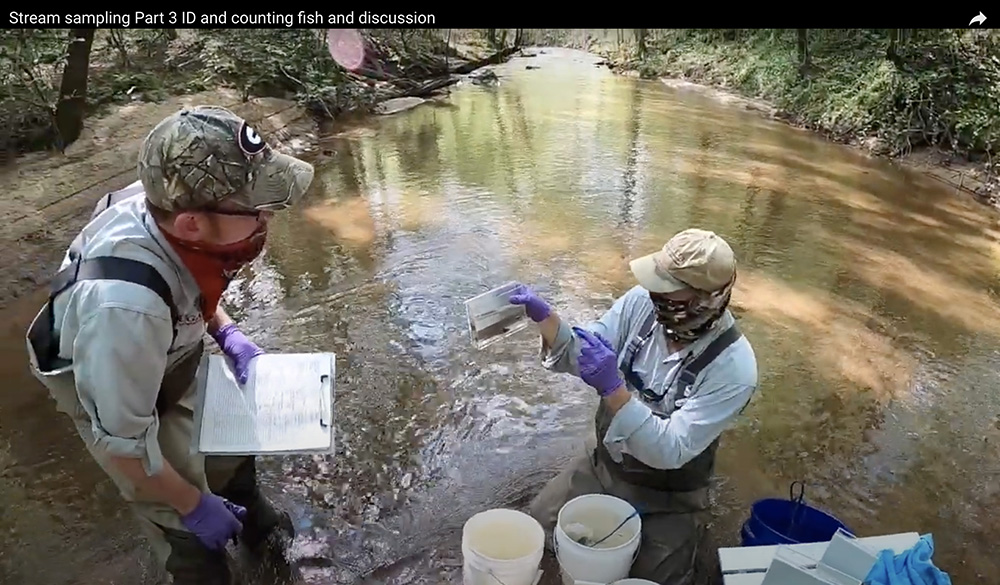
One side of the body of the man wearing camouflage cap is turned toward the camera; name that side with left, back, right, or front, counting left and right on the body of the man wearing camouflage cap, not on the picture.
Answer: right

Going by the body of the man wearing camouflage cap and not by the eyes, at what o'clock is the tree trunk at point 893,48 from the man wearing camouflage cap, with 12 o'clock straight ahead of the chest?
The tree trunk is roughly at 11 o'clock from the man wearing camouflage cap.

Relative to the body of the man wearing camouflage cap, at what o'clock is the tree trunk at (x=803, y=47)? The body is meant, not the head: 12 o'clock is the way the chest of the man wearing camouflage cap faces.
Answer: The tree trunk is roughly at 11 o'clock from the man wearing camouflage cap.

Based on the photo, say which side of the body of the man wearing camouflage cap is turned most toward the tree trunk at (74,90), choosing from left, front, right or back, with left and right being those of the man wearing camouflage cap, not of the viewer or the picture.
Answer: left

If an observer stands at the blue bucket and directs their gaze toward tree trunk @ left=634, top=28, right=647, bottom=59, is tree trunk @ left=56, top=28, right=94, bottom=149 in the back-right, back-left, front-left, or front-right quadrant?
front-left

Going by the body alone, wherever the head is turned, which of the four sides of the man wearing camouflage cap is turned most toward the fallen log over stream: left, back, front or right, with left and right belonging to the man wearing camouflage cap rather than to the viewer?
left

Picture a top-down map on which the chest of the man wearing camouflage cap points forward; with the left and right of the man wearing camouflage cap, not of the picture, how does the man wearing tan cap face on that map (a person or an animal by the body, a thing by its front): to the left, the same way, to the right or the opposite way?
the opposite way

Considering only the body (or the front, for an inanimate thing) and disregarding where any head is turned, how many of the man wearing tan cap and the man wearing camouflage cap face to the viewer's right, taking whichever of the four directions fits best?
1

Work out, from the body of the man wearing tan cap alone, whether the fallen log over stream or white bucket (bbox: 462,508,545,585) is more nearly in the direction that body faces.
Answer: the white bucket

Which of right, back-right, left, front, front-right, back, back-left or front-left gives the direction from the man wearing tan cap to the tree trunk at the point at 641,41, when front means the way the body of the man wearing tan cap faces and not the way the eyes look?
back-right

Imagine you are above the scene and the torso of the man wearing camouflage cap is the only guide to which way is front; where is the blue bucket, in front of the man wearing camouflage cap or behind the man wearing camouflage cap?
in front

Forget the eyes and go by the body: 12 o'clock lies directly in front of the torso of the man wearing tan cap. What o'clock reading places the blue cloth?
The blue cloth is roughly at 9 o'clock from the man wearing tan cap.

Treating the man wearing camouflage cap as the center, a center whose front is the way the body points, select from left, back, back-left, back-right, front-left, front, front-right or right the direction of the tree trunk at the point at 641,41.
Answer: front-left

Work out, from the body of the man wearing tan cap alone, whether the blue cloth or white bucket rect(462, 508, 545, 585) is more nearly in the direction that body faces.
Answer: the white bucket

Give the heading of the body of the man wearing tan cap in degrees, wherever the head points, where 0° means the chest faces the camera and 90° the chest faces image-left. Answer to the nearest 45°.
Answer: approximately 45°
